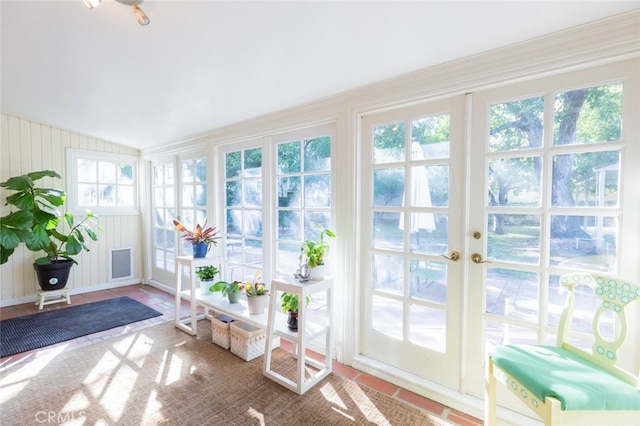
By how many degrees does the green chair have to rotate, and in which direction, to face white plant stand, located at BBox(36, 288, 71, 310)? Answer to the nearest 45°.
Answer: approximately 45° to its right

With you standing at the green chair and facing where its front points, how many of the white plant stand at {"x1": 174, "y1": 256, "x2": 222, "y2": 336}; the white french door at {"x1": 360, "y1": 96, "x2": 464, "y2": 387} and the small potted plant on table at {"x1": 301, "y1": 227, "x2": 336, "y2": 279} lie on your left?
0

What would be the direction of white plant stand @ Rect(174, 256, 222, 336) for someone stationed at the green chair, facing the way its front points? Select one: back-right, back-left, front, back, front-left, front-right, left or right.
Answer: front-right

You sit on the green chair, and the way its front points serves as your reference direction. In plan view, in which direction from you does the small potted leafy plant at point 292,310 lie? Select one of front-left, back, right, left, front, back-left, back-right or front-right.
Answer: front-right

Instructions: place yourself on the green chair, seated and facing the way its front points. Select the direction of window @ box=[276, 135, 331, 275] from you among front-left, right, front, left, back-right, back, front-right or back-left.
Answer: front-right

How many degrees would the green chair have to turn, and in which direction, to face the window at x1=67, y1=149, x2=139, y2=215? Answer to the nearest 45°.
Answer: approximately 45° to its right

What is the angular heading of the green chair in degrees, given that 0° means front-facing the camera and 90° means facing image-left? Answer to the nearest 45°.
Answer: approximately 45°

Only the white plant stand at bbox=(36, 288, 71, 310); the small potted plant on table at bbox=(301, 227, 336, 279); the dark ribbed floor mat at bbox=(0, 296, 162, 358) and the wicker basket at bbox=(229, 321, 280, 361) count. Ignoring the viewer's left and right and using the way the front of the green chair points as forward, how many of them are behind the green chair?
0

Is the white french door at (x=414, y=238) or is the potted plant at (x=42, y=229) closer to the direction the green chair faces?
the potted plant

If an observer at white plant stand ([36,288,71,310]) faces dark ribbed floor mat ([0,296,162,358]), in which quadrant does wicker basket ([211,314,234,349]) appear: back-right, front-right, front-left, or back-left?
front-left

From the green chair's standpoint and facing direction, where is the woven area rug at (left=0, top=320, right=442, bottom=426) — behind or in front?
in front

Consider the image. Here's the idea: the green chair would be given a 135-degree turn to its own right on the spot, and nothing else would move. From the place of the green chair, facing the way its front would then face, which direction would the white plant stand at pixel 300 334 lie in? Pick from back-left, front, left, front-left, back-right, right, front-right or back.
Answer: left

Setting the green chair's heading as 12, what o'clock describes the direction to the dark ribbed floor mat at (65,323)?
The dark ribbed floor mat is roughly at 1 o'clock from the green chair.

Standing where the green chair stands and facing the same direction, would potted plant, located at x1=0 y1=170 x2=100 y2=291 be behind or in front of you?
in front

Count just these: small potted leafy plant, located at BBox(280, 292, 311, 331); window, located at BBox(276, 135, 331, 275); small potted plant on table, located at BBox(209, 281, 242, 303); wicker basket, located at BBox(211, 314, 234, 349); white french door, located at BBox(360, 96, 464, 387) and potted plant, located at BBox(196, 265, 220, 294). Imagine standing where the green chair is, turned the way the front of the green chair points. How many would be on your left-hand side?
0

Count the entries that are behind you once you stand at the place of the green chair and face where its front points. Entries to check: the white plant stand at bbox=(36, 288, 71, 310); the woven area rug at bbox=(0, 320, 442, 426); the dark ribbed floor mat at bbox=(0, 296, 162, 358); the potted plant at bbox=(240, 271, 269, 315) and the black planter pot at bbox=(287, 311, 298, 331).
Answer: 0

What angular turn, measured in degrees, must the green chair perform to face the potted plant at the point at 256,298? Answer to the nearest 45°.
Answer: approximately 45° to its right
